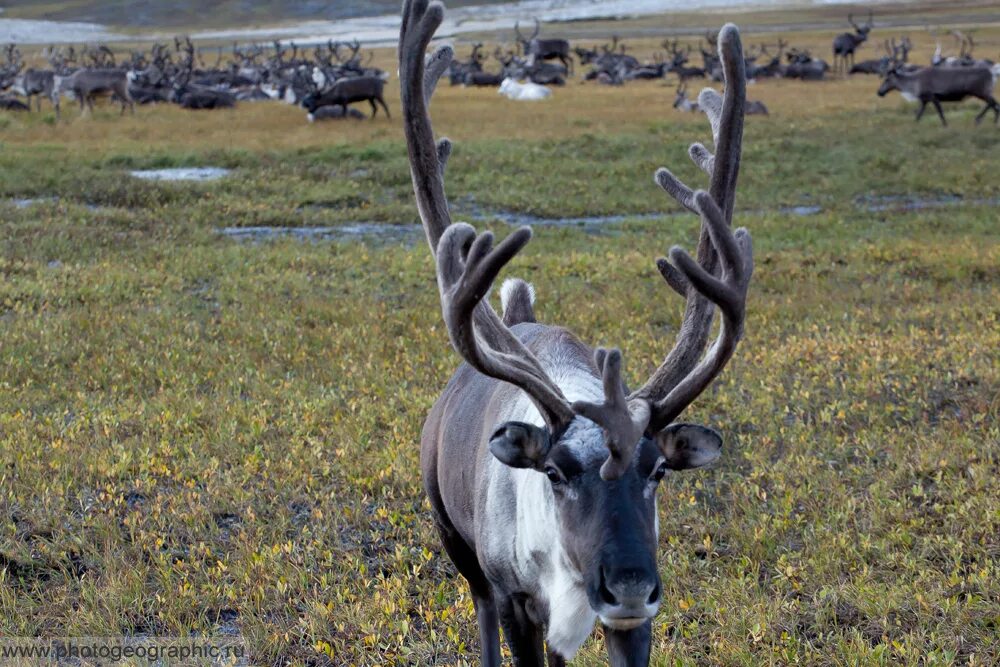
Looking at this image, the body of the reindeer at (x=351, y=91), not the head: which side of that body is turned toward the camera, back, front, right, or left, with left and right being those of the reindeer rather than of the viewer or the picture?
left

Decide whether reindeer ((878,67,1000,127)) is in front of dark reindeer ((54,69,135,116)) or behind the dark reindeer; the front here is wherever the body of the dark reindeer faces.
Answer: behind

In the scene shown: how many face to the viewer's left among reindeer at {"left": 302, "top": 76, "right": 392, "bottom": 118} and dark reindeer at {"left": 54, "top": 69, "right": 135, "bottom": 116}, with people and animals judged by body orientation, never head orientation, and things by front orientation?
2

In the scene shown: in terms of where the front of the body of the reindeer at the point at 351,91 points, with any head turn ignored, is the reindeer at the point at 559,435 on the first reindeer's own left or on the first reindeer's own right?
on the first reindeer's own left

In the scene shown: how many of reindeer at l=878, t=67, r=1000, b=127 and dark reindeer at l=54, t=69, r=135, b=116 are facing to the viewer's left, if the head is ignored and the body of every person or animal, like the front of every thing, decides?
2

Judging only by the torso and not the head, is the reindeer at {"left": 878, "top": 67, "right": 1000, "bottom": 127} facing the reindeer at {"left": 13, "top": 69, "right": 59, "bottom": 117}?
yes

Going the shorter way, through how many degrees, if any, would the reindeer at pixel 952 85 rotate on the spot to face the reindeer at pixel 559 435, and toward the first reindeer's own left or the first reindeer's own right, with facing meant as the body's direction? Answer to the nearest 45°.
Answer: approximately 90° to the first reindeer's own left

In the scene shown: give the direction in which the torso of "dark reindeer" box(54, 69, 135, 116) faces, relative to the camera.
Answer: to the viewer's left

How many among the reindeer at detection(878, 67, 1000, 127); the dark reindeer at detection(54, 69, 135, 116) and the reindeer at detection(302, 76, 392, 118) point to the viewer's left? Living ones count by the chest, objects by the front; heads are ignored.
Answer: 3

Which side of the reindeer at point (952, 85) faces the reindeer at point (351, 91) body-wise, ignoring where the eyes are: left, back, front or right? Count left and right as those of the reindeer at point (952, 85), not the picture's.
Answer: front

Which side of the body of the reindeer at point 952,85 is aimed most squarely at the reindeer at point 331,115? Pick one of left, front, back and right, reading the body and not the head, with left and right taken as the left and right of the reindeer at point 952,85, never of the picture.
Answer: front

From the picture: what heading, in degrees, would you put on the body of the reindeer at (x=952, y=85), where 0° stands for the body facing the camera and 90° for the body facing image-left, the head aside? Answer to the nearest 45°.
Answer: approximately 90°

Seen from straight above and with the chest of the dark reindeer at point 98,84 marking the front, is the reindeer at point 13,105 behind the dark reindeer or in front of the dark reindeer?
in front
